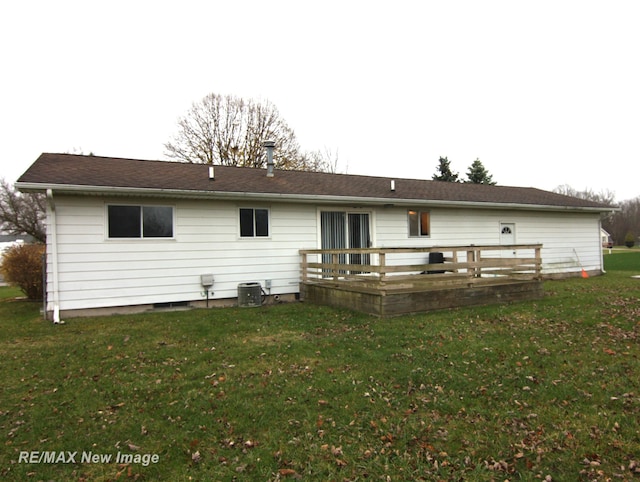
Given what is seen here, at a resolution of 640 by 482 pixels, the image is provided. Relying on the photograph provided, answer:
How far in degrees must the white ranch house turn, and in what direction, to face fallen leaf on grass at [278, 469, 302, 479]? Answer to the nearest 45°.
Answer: approximately 135° to its left

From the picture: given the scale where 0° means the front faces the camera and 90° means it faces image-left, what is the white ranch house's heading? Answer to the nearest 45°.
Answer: approximately 135°

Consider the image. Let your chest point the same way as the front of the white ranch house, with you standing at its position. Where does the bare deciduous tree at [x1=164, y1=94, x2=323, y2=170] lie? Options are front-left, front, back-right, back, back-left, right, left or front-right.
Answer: front-right

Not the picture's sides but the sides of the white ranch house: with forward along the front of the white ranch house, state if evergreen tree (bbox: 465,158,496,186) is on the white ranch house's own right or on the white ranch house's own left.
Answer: on the white ranch house's own right

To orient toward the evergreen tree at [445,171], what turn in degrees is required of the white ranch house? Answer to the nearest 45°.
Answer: approximately 90° to its right

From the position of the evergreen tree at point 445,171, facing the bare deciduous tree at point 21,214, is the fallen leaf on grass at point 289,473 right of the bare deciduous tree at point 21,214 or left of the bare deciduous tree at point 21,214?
left

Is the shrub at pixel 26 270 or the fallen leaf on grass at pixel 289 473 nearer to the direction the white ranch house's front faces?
the shrub

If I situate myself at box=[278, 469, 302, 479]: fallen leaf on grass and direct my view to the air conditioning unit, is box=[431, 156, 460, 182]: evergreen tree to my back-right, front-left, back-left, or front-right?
front-right

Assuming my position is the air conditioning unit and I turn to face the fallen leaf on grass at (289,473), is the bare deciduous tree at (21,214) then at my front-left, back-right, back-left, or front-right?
back-right
